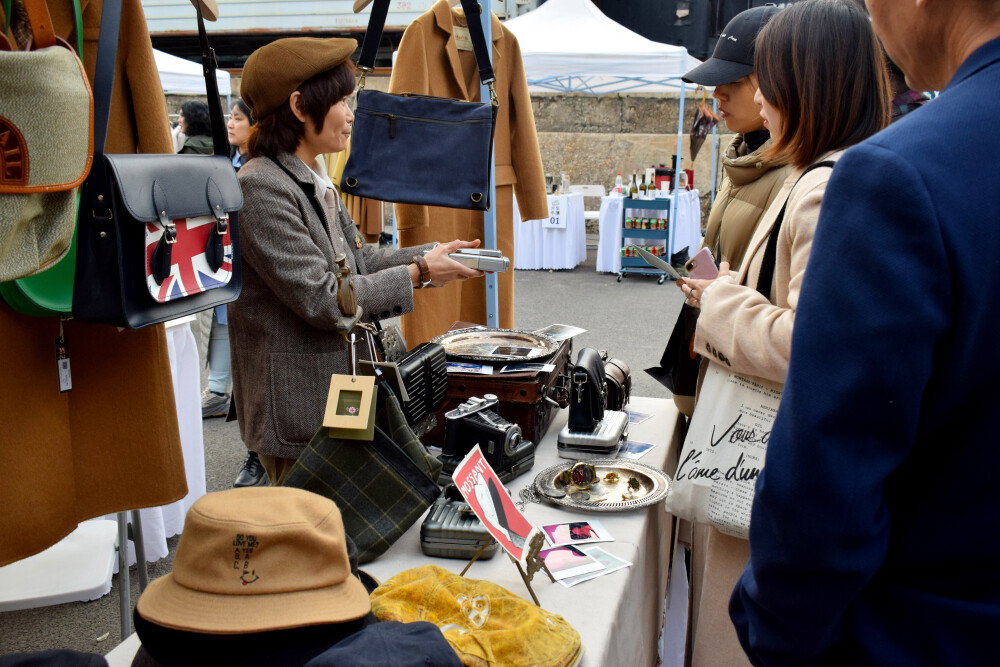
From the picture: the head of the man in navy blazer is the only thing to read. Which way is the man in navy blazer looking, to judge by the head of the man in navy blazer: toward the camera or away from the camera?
away from the camera

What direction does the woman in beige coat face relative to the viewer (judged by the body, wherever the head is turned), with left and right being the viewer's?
facing to the left of the viewer

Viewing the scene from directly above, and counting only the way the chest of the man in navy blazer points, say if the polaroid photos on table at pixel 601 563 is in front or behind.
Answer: in front

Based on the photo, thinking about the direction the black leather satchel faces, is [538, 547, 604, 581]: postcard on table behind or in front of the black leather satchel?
in front

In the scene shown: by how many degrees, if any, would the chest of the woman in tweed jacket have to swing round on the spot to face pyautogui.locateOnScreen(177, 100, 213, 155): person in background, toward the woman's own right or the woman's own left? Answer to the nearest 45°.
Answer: approximately 90° to the woman's own left

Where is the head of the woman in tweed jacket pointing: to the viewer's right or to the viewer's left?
to the viewer's right

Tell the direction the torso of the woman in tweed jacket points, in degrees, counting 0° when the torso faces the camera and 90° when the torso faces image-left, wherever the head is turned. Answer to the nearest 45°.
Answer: approximately 270°

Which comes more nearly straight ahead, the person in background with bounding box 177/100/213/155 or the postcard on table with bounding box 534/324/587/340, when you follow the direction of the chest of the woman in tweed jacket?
the postcard on table

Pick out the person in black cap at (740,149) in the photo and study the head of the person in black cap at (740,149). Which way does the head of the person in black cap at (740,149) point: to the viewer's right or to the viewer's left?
to the viewer's left
